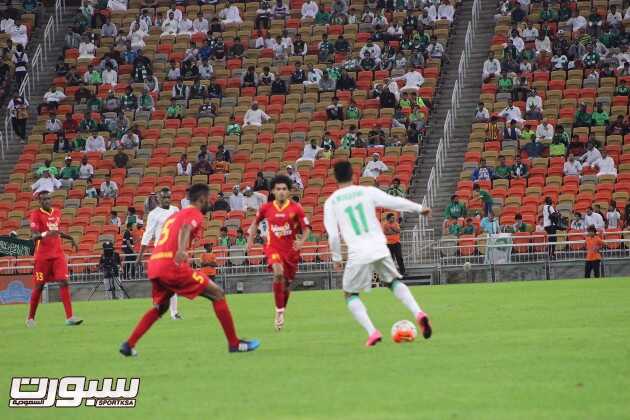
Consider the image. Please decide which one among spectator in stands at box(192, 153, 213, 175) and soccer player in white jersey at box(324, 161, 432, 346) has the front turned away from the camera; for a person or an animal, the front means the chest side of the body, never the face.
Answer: the soccer player in white jersey

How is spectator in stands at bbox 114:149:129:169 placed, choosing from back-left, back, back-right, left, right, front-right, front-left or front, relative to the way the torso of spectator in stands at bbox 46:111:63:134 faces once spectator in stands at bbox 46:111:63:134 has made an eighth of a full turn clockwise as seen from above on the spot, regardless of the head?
left

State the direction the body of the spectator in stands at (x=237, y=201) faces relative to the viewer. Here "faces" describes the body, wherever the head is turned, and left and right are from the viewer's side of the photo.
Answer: facing the viewer

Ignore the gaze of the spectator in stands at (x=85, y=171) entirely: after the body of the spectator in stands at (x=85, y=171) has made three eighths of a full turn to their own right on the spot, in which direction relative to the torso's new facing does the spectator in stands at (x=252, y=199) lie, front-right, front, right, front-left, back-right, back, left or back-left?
back

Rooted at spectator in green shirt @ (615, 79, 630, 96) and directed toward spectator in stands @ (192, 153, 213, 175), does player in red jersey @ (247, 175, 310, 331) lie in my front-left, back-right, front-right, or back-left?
front-left

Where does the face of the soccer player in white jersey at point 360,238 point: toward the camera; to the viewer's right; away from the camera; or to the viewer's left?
away from the camera

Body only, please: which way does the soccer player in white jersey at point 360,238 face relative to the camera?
away from the camera

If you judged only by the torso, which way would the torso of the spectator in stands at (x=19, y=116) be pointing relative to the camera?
toward the camera

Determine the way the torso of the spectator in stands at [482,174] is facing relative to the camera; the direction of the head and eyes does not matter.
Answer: toward the camera

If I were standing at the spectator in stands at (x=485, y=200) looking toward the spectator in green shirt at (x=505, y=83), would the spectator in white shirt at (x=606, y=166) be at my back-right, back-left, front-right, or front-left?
front-right

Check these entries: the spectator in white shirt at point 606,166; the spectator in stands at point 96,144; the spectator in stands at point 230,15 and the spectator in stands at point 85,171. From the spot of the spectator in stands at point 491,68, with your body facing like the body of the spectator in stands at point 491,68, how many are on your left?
1

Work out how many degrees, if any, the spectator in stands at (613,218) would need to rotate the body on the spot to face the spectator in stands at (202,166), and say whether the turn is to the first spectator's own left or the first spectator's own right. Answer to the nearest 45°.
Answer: approximately 90° to the first spectator's own right

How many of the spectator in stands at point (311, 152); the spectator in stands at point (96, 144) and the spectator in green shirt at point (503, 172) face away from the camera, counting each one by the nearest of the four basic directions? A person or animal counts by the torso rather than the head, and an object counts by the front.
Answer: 0

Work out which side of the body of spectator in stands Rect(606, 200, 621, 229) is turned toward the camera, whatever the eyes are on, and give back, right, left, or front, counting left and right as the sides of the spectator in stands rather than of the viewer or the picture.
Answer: front

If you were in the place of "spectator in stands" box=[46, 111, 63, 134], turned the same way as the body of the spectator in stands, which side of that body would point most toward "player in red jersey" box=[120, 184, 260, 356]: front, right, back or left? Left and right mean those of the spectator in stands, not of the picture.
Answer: front
